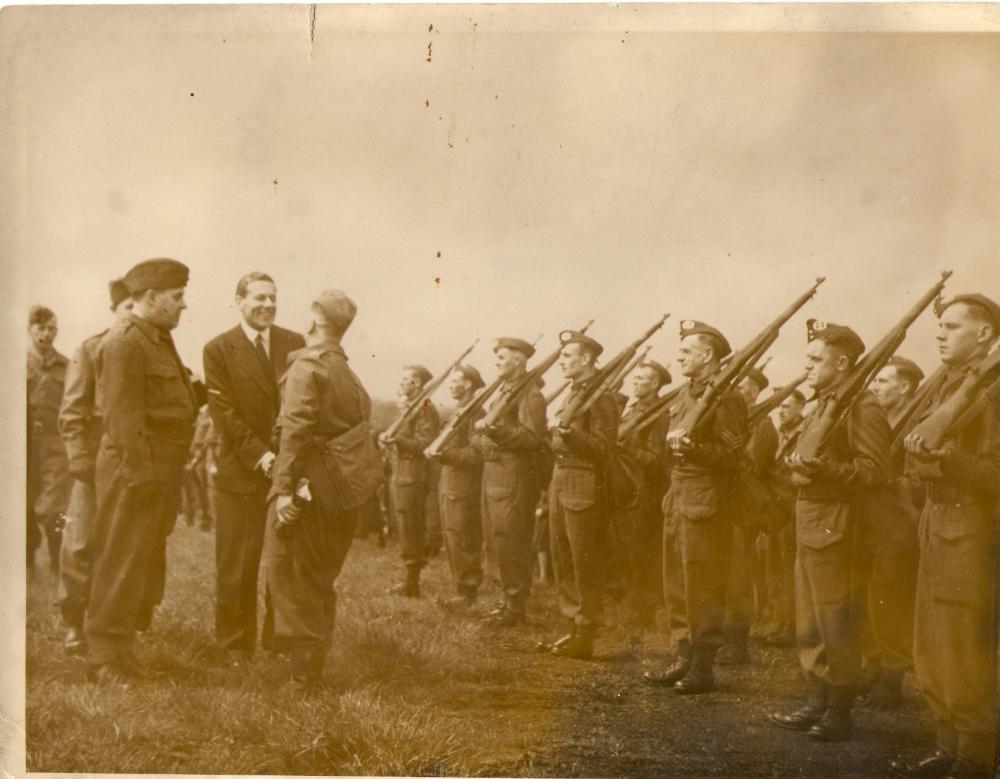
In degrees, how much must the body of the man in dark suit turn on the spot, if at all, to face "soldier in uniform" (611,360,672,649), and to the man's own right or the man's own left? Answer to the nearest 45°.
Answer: approximately 45° to the man's own left

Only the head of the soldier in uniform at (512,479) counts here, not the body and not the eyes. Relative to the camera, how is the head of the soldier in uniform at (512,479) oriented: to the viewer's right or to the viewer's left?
to the viewer's left

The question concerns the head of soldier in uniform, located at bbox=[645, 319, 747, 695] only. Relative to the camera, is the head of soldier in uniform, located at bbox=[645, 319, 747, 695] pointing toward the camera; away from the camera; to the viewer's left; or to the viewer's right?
to the viewer's left

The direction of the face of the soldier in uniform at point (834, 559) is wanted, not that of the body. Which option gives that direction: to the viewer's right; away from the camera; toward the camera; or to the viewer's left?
to the viewer's left

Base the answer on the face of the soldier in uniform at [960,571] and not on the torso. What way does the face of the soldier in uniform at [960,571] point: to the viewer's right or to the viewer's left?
to the viewer's left

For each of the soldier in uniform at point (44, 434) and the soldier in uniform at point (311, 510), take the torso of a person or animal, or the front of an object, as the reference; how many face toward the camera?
1

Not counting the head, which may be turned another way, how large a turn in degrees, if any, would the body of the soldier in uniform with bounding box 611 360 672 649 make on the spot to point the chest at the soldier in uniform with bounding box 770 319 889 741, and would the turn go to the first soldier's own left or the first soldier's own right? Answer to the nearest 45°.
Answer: approximately 135° to the first soldier's own left

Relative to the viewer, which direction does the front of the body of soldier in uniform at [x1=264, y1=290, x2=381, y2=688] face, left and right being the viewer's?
facing away from the viewer and to the left of the viewer

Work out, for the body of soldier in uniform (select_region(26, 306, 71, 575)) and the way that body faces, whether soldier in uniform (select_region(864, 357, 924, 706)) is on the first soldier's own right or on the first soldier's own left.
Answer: on the first soldier's own left
